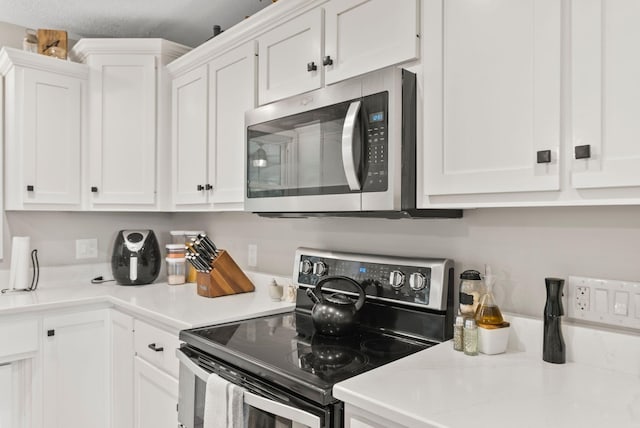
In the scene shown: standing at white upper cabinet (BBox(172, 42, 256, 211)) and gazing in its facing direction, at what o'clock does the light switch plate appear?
The light switch plate is roughly at 9 o'clock from the white upper cabinet.

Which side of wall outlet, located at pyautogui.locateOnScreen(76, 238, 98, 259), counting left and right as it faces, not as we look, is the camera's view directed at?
front

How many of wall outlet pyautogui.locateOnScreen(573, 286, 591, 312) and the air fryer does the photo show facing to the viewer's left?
0

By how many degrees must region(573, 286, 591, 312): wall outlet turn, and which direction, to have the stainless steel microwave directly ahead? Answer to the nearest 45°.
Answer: approximately 90° to its right

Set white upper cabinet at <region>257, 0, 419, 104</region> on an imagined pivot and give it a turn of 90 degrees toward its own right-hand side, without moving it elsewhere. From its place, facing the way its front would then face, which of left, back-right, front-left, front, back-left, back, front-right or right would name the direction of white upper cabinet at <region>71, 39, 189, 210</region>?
front

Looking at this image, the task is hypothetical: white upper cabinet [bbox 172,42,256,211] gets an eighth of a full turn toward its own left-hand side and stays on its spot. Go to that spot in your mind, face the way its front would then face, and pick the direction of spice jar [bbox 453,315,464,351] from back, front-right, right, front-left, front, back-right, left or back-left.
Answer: front-left

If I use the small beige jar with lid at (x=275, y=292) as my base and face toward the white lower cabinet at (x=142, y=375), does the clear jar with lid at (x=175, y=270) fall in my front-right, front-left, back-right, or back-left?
front-right

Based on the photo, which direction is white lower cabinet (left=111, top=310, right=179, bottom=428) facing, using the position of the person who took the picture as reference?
facing the viewer and to the left of the viewer

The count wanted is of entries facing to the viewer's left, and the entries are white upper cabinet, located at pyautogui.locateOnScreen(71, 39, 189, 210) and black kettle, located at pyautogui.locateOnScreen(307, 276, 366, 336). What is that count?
1

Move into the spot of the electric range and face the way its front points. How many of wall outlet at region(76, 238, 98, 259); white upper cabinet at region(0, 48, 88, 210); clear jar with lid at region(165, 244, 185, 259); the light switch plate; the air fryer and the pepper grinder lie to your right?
4

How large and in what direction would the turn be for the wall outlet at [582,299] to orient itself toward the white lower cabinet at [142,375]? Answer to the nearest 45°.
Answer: approximately 90° to its right

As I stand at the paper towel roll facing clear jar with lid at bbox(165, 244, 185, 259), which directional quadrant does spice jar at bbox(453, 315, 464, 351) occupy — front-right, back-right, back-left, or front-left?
front-right

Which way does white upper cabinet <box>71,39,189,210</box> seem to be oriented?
toward the camera

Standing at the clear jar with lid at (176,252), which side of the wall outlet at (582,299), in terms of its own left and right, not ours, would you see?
right

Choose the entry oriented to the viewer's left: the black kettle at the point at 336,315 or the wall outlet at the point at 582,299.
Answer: the black kettle

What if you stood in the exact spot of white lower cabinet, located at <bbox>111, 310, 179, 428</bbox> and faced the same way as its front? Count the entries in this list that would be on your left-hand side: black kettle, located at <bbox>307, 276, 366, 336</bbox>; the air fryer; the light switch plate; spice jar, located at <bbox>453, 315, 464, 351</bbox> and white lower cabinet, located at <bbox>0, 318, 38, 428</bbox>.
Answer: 3

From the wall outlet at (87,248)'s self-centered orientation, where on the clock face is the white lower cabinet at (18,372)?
The white lower cabinet is roughly at 1 o'clock from the wall outlet.
